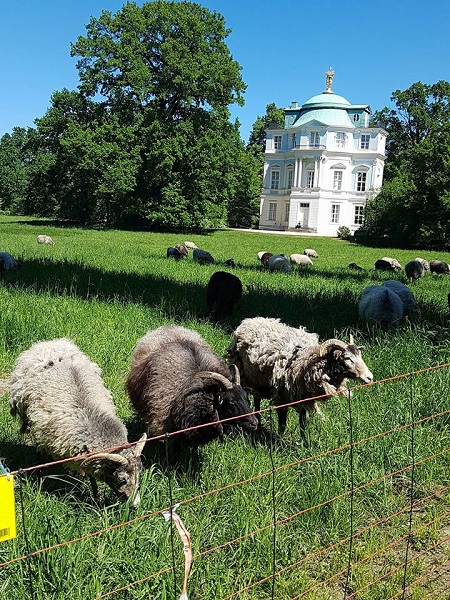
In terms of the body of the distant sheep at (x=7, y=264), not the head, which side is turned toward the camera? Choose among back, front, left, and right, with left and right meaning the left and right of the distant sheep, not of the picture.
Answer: right

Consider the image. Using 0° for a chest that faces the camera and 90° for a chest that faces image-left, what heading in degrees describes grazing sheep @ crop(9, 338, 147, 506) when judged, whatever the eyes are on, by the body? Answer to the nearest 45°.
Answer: approximately 315°

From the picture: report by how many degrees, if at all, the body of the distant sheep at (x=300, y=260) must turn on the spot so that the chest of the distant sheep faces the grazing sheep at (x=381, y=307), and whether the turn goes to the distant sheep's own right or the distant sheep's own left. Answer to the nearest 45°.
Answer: approximately 90° to the distant sheep's own right

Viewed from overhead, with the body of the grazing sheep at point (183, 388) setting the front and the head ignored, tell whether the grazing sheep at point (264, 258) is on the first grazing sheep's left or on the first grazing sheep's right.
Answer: on the first grazing sheep's left

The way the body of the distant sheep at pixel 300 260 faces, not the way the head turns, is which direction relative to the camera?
to the viewer's right

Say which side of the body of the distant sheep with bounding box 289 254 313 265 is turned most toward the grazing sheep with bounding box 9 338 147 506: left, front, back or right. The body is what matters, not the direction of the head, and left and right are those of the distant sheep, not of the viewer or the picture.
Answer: right

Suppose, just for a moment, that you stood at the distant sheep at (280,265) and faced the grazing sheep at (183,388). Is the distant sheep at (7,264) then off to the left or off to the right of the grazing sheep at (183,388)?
right

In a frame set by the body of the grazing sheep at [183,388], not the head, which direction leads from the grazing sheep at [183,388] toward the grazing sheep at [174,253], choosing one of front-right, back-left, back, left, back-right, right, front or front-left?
back-left
